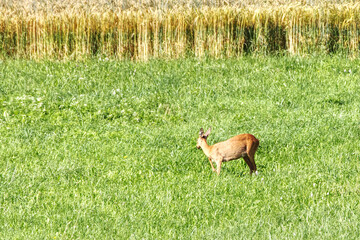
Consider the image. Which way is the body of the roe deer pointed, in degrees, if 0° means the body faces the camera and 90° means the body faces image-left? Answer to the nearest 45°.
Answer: approximately 90°
